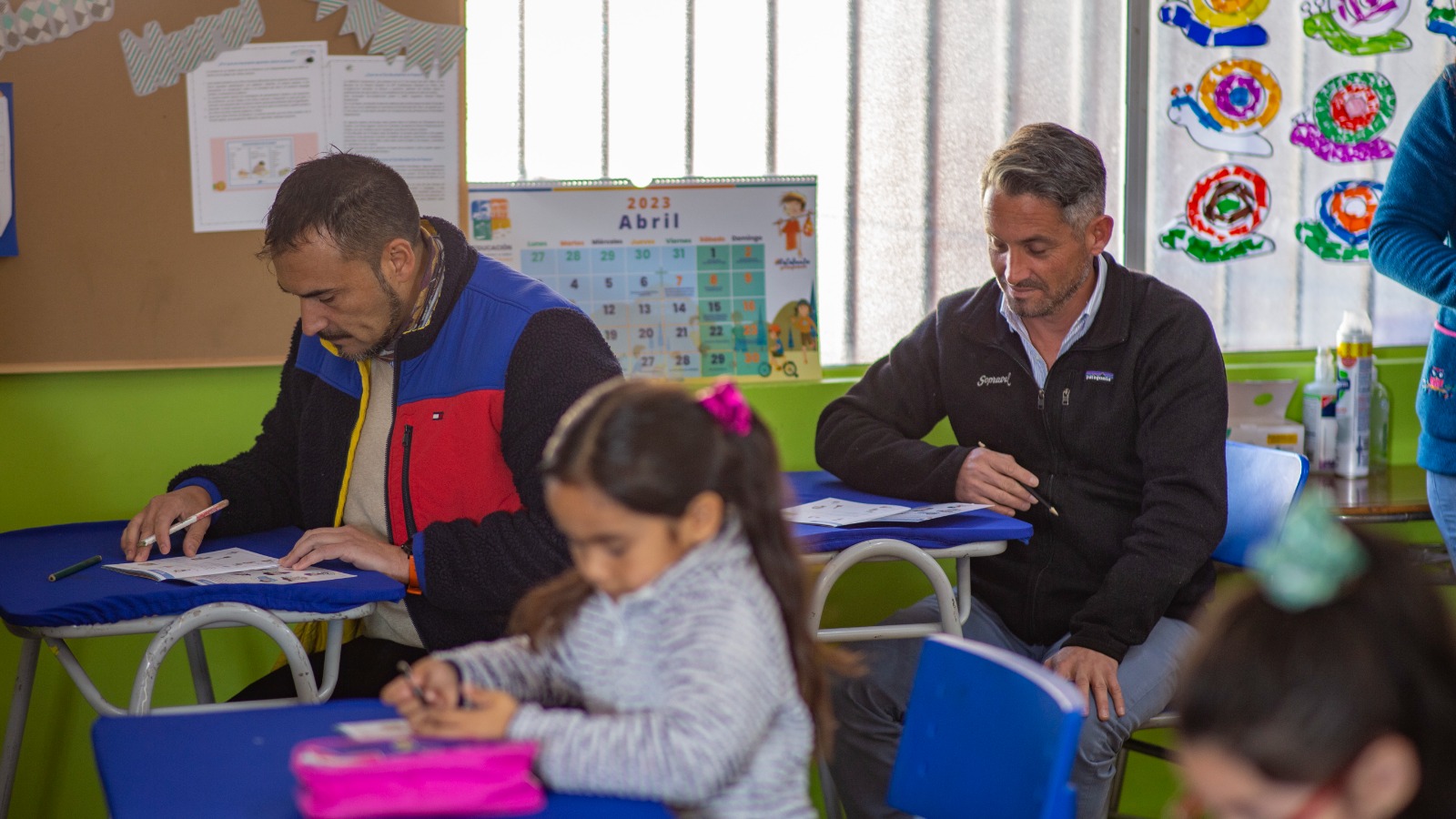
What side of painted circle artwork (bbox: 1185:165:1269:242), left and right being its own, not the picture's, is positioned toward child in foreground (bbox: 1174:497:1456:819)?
front

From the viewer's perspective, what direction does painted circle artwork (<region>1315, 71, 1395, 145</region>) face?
toward the camera

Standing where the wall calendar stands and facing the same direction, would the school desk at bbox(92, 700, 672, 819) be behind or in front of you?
in front

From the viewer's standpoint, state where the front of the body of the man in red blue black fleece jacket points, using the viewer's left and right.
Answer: facing the viewer and to the left of the viewer

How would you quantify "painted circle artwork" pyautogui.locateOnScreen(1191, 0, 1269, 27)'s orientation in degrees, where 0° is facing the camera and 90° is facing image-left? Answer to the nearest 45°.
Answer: approximately 0°

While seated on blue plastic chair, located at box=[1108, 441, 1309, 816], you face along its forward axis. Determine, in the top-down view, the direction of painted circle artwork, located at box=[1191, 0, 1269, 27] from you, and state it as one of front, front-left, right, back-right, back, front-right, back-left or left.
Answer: back-right

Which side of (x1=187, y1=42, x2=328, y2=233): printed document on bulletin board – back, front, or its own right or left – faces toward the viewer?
front

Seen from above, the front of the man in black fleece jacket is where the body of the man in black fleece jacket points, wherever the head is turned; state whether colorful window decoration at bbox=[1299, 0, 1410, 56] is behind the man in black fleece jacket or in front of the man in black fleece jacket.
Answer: behind

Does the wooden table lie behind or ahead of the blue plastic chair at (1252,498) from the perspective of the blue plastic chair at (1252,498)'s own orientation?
behind

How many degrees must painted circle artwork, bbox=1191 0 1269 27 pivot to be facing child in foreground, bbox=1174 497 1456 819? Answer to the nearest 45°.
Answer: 0° — it already faces them

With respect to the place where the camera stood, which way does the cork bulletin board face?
facing the viewer

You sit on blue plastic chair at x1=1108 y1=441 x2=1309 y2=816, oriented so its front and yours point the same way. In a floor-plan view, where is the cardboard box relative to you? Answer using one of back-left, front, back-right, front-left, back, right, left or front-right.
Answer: back-right

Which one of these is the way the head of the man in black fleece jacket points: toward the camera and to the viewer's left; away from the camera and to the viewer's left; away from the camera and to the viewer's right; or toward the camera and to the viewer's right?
toward the camera and to the viewer's left

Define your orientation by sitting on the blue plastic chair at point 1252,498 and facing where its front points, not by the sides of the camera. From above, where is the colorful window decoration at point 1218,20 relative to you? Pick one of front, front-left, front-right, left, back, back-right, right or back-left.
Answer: back-right
